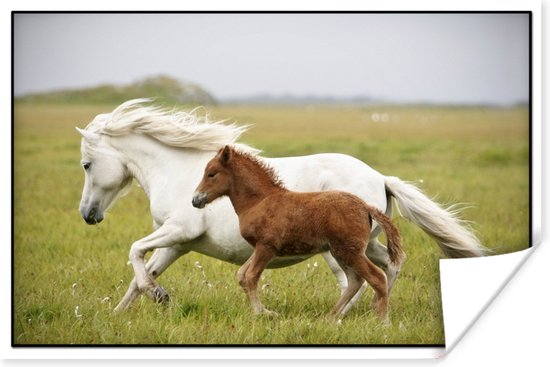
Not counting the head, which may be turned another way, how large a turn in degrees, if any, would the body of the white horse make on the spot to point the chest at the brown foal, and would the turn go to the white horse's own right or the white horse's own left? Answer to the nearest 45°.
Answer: approximately 135° to the white horse's own left

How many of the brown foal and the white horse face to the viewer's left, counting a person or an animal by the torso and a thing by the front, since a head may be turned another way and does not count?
2

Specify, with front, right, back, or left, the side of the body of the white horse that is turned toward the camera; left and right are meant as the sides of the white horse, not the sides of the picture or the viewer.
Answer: left

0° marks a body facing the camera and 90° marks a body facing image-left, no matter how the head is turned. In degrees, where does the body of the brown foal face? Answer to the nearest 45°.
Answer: approximately 90°
